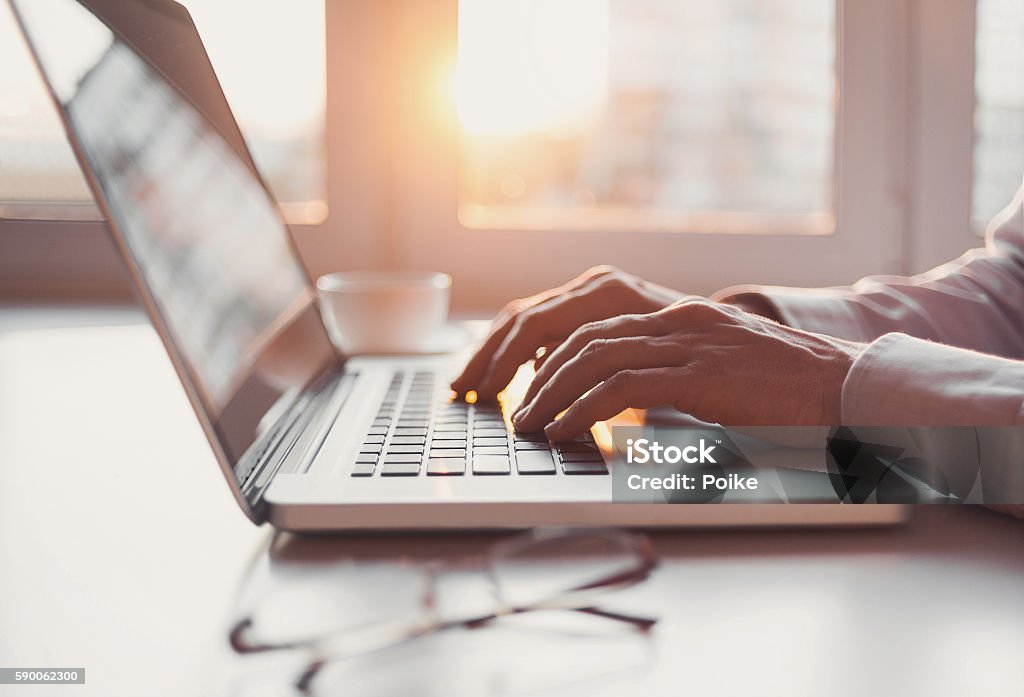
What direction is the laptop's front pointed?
to the viewer's right
